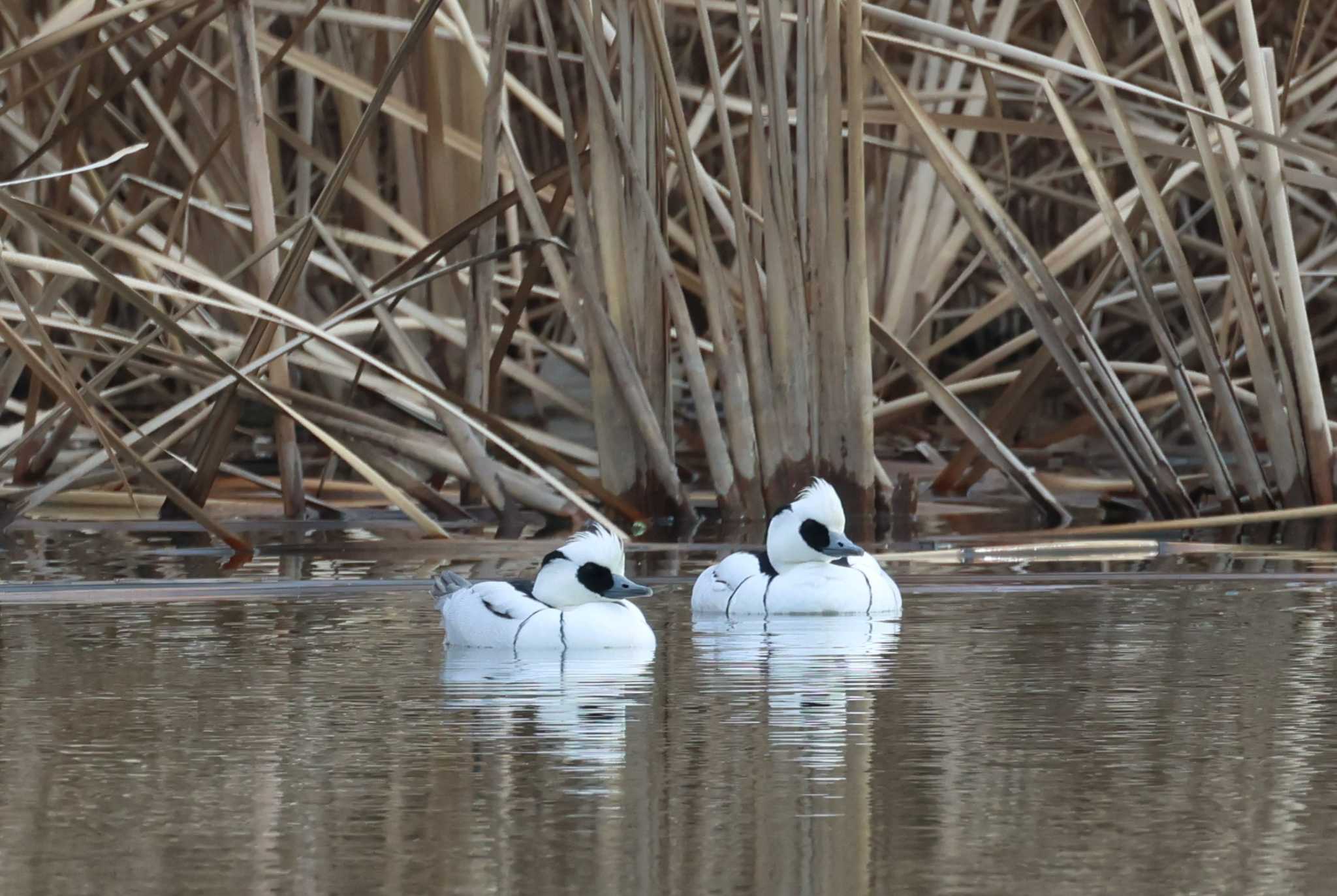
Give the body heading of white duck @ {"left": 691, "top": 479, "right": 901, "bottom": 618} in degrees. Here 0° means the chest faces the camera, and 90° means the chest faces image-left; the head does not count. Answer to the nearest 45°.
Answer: approximately 315°

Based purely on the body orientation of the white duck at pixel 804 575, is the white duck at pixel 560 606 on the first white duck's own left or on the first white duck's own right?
on the first white duck's own right
